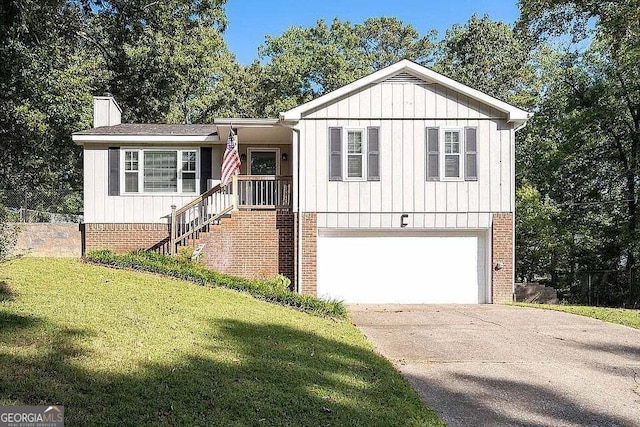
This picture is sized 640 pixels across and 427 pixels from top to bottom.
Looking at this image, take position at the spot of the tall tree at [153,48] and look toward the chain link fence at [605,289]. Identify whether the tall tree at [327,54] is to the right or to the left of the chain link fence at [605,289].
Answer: left

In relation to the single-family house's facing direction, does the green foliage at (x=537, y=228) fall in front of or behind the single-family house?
behind

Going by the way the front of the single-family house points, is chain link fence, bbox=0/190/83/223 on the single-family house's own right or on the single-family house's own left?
on the single-family house's own right

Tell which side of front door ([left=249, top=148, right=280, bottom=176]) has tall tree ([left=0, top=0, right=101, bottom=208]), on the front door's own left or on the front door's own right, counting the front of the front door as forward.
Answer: on the front door's own right

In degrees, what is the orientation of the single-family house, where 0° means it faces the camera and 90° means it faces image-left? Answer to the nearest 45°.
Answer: approximately 0°

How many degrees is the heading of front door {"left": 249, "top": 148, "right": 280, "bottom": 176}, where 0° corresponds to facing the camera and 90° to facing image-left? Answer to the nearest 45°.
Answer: approximately 0°

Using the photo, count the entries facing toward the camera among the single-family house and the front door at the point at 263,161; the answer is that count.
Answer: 2

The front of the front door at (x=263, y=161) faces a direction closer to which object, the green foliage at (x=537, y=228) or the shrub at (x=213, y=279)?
the shrub

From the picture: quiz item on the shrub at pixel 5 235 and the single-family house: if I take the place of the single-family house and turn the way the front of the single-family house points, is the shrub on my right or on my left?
on my right
